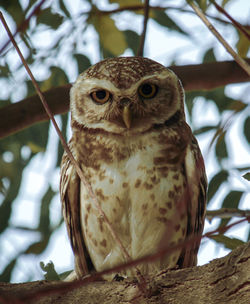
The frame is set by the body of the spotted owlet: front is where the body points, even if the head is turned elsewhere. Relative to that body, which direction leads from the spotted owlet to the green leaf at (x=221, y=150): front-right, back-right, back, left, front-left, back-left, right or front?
back-left

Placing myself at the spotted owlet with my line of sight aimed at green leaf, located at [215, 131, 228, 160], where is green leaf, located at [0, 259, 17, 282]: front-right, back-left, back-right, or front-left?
front-left

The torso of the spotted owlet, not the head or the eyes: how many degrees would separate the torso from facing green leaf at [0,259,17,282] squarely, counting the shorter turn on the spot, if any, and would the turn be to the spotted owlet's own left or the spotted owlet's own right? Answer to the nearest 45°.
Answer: approximately 90° to the spotted owlet's own right

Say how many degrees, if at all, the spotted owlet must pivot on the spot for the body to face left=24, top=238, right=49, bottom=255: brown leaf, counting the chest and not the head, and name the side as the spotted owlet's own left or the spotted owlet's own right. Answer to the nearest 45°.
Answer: approximately 135° to the spotted owlet's own right

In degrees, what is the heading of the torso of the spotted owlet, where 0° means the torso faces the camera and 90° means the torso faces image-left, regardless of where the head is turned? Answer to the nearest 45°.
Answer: approximately 0°
